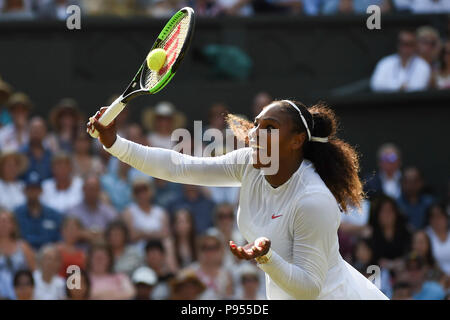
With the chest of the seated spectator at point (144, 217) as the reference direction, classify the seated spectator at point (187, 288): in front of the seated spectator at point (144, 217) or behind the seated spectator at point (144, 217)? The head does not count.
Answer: in front

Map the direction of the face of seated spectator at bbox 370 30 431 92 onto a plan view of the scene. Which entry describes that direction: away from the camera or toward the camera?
toward the camera

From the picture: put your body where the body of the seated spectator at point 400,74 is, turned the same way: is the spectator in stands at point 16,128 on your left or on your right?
on your right

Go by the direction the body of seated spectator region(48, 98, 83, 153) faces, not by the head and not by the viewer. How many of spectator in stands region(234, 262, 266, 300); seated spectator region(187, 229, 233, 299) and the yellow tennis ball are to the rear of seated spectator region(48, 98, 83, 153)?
0

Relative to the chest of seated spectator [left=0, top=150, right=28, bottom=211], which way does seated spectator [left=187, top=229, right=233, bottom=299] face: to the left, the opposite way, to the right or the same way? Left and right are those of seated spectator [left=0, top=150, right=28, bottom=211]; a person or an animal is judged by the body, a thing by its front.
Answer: the same way

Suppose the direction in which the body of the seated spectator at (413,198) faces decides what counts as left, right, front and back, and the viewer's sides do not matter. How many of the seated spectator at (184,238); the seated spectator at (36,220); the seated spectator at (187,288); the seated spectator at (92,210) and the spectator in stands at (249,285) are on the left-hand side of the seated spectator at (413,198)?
0

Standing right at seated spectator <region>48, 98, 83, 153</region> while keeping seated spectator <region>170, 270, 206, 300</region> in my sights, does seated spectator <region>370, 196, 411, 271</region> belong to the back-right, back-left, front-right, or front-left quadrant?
front-left

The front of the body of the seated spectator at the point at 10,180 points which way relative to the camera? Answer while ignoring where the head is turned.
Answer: toward the camera

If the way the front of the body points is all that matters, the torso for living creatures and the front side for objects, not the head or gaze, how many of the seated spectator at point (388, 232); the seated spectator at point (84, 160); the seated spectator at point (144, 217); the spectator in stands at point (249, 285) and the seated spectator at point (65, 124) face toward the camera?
5

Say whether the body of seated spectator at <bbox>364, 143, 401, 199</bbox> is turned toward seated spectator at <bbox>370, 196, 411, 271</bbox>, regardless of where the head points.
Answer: yes

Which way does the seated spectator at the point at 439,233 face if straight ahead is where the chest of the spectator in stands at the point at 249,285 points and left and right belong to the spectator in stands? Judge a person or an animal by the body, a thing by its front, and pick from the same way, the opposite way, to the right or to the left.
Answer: the same way

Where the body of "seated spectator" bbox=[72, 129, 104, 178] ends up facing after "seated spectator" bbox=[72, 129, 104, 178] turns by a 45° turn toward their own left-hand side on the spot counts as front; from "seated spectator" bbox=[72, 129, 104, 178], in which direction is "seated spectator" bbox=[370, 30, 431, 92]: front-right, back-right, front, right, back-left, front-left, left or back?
front-left

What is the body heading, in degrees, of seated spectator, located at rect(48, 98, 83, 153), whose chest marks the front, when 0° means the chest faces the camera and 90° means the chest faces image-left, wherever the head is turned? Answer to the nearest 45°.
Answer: approximately 0°

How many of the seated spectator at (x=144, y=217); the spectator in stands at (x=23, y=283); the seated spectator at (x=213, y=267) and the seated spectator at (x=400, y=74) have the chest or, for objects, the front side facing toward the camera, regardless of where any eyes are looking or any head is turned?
4

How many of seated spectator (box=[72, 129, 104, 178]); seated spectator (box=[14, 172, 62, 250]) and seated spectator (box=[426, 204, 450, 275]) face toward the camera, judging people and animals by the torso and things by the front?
3

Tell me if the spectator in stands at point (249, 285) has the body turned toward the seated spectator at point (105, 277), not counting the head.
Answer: no

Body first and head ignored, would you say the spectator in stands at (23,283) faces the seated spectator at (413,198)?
no

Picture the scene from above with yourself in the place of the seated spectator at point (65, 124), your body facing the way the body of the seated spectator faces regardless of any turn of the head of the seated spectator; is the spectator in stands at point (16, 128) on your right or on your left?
on your right

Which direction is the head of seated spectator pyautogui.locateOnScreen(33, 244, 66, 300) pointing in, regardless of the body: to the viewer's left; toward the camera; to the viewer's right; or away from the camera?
toward the camera
